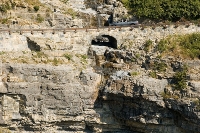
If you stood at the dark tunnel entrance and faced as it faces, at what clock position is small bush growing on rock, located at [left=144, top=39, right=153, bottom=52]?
The small bush growing on rock is roughly at 10 o'clock from the dark tunnel entrance.

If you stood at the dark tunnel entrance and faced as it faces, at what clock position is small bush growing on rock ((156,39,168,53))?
The small bush growing on rock is roughly at 10 o'clock from the dark tunnel entrance.

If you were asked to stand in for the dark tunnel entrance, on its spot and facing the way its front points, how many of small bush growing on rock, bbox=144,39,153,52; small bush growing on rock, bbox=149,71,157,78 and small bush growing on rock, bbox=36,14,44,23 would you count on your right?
1

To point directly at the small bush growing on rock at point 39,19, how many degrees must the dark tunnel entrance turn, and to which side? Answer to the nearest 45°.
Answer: approximately 90° to its right

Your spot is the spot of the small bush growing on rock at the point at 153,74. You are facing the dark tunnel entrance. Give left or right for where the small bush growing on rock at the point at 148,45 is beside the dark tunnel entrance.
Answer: right

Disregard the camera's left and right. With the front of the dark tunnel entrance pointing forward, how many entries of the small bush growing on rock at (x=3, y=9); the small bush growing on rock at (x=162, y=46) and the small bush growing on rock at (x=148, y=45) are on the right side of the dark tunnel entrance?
1

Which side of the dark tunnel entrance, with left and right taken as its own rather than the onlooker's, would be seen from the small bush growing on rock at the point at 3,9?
right

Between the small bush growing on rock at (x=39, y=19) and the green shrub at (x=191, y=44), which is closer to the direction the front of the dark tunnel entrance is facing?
the green shrub

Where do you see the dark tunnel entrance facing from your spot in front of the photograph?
facing the viewer

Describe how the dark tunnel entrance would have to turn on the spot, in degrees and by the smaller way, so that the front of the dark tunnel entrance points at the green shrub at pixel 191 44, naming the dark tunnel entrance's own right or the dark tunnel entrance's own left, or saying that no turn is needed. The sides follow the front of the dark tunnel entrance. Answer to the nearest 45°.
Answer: approximately 45° to the dark tunnel entrance's own left
